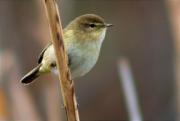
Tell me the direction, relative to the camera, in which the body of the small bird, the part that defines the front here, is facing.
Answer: to the viewer's right
